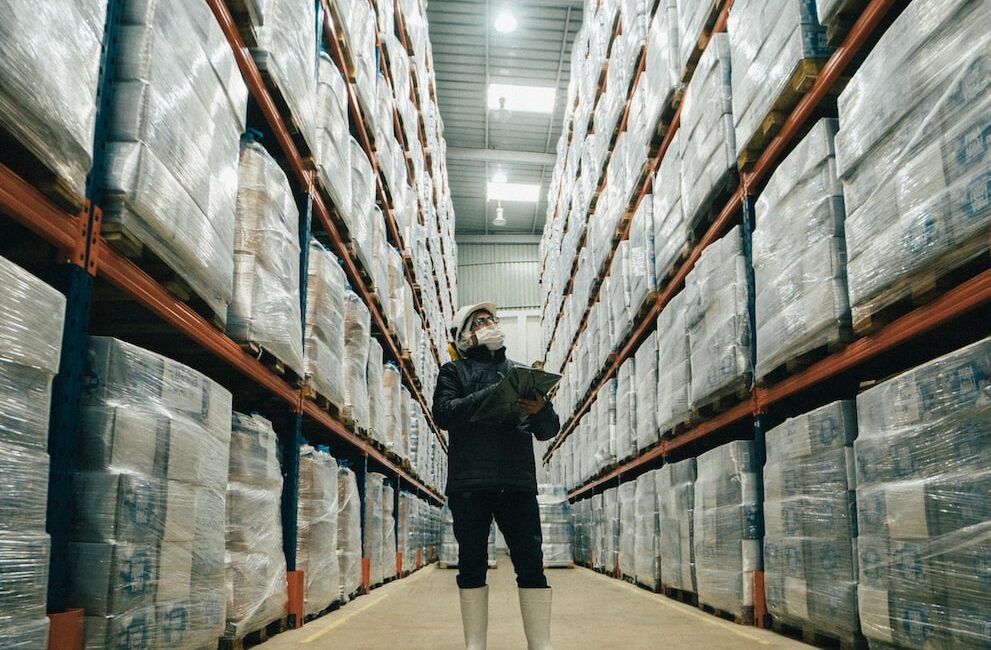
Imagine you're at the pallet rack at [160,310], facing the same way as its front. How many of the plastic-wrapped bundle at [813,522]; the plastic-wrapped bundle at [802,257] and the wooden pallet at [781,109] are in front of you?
3

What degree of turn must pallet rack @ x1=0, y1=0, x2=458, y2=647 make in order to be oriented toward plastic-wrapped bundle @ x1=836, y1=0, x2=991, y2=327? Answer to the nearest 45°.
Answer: approximately 45° to its right

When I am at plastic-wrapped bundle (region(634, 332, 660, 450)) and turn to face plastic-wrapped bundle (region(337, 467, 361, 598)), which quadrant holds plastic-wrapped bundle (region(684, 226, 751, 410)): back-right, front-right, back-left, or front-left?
front-left

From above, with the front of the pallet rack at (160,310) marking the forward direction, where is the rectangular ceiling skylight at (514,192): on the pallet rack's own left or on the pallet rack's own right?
on the pallet rack's own left

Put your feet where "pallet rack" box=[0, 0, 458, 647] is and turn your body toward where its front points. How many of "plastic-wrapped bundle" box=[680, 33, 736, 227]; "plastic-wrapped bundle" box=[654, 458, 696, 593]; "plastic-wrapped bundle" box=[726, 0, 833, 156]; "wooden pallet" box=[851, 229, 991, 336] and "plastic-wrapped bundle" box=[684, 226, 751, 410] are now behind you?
0

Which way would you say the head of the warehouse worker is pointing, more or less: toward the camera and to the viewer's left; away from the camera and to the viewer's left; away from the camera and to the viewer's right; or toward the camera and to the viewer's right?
toward the camera and to the viewer's right

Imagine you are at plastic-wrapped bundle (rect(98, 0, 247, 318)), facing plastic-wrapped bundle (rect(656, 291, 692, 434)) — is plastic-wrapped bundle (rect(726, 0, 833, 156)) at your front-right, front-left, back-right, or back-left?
front-right

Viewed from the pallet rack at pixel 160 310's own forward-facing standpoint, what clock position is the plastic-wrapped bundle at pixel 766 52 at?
The plastic-wrapped bundle is roughly at 12 o'clock from the pallet rack.

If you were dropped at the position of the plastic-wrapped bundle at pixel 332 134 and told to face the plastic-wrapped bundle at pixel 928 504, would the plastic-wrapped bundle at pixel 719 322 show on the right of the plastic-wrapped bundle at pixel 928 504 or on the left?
left

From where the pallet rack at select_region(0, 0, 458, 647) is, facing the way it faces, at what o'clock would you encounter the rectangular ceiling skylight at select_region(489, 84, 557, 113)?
The rectangular ceiling skylight is roughly at 10 o'clock from the pallet rack.

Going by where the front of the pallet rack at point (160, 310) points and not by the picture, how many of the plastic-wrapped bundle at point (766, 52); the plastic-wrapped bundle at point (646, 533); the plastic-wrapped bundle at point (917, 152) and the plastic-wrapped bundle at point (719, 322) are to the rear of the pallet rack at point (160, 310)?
0

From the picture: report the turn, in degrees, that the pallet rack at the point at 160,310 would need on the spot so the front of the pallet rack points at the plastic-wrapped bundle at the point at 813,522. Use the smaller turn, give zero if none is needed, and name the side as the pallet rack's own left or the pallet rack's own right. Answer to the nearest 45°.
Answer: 0° — it already faces it

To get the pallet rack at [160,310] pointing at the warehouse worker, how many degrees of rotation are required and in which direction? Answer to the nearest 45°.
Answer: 0° — it already faces them

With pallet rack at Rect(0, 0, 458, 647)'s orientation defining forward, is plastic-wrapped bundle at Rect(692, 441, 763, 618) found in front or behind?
in front

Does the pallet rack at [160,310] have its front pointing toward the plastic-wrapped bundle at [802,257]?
yes

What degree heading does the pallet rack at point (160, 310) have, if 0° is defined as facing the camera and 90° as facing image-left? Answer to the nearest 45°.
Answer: approximately 270°
